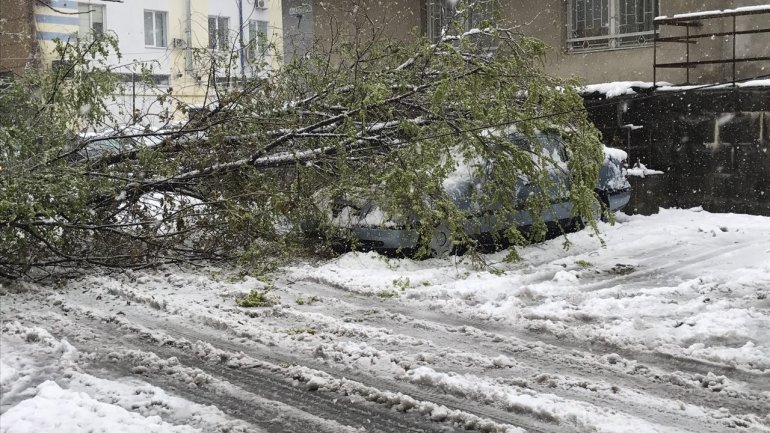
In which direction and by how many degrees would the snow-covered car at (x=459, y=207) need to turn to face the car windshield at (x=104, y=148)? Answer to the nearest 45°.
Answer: approximately 45° to its right

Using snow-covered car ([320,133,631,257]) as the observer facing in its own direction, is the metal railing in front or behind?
behind
